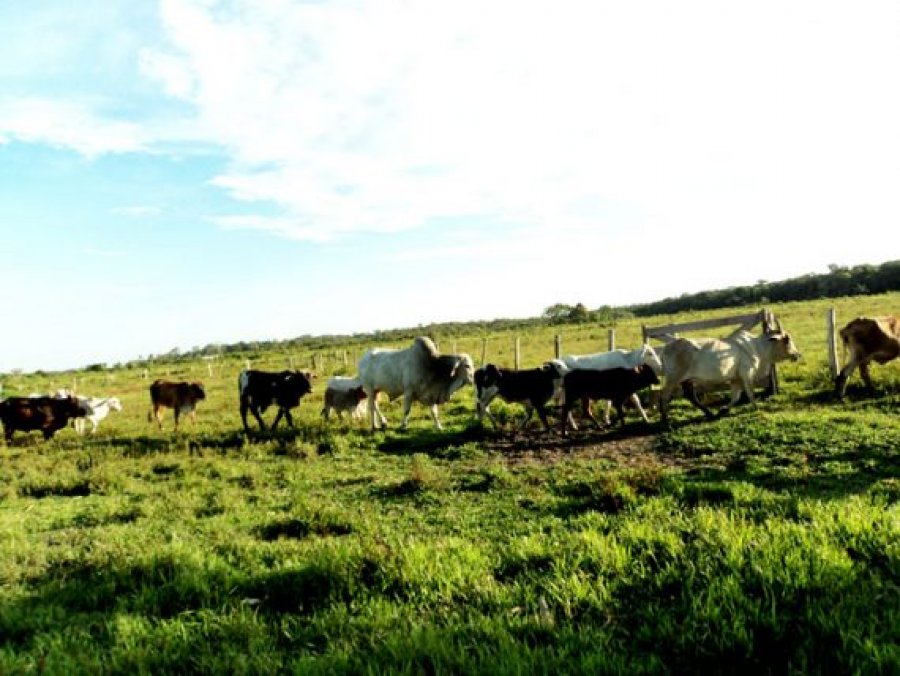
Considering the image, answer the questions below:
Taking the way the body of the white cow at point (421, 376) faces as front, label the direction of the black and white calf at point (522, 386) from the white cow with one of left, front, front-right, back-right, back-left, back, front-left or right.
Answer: front-right

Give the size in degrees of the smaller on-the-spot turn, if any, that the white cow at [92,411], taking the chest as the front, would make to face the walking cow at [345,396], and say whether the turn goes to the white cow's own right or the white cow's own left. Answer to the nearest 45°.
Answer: approximately 45° to the white cow's own right

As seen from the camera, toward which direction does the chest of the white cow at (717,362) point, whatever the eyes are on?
to the viewer's right

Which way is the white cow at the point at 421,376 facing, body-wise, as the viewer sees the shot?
to the viewer's right

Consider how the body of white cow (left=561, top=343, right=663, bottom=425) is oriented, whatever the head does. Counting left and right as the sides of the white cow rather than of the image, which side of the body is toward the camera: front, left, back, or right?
right

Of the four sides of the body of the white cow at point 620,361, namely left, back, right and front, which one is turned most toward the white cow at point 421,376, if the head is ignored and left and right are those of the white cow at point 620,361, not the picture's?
back

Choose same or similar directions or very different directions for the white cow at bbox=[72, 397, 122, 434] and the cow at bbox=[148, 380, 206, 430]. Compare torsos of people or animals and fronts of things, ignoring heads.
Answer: same or similar directions

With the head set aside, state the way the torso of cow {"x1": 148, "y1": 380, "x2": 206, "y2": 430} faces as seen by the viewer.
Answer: to the viewer's right

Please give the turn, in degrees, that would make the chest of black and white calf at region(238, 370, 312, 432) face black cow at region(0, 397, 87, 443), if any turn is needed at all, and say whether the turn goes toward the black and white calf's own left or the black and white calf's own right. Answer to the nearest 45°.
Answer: approximately 180°

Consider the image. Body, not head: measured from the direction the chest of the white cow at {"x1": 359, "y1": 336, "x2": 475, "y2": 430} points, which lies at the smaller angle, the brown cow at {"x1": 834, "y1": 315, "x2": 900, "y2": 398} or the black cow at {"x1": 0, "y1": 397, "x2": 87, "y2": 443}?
the brown cow

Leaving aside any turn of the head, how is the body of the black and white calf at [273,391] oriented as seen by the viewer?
to the viewer's right

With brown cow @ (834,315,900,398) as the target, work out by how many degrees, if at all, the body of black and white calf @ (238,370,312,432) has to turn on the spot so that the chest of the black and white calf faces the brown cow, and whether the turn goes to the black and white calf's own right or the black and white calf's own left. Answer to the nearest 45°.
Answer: approximately 45° to the black and white calf's own right

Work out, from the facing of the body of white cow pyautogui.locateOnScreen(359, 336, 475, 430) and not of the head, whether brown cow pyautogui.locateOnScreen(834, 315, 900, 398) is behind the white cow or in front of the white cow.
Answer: in front
